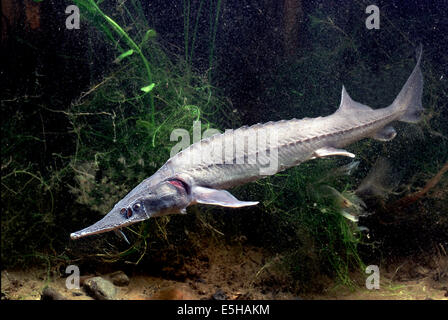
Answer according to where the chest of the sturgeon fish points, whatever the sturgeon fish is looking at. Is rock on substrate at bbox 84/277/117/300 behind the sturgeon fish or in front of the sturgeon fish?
in front

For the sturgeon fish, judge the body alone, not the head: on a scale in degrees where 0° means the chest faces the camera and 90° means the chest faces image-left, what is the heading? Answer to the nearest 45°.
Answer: approximately 90°

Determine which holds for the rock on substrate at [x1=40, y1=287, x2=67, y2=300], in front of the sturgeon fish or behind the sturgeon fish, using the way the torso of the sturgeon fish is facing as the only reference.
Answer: in front
